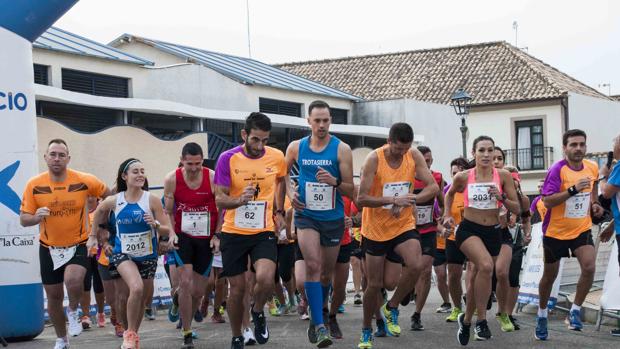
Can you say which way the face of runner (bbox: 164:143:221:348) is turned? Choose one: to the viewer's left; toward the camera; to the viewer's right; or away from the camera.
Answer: toward the camera

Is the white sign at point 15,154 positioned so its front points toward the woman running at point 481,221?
no

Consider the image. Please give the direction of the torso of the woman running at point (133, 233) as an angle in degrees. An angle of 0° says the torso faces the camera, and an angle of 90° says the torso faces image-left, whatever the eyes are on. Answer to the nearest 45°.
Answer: approximately 0°

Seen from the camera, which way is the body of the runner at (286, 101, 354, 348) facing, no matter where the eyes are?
toward the camera

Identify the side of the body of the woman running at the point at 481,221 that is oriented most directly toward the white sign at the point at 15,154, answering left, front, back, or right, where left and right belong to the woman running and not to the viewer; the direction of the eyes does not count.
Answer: right

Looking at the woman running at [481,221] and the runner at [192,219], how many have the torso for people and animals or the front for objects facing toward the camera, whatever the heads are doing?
2

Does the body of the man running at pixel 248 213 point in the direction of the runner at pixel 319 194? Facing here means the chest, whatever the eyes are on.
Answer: no

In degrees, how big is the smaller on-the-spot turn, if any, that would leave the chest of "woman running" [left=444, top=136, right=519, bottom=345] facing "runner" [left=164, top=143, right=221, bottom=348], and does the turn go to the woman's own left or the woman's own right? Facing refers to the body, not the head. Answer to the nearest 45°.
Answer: approximately 90° to the woman's own right

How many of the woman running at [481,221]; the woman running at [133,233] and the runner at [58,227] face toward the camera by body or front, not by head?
3

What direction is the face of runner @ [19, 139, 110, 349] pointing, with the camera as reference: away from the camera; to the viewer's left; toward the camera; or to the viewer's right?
toward the camera

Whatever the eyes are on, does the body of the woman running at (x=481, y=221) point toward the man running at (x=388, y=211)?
no

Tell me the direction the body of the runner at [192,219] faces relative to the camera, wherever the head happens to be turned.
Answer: toward the camera

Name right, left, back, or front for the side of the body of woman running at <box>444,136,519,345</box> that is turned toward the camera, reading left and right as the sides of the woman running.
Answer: front

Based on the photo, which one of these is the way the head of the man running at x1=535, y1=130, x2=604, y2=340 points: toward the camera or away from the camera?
toward the camera
